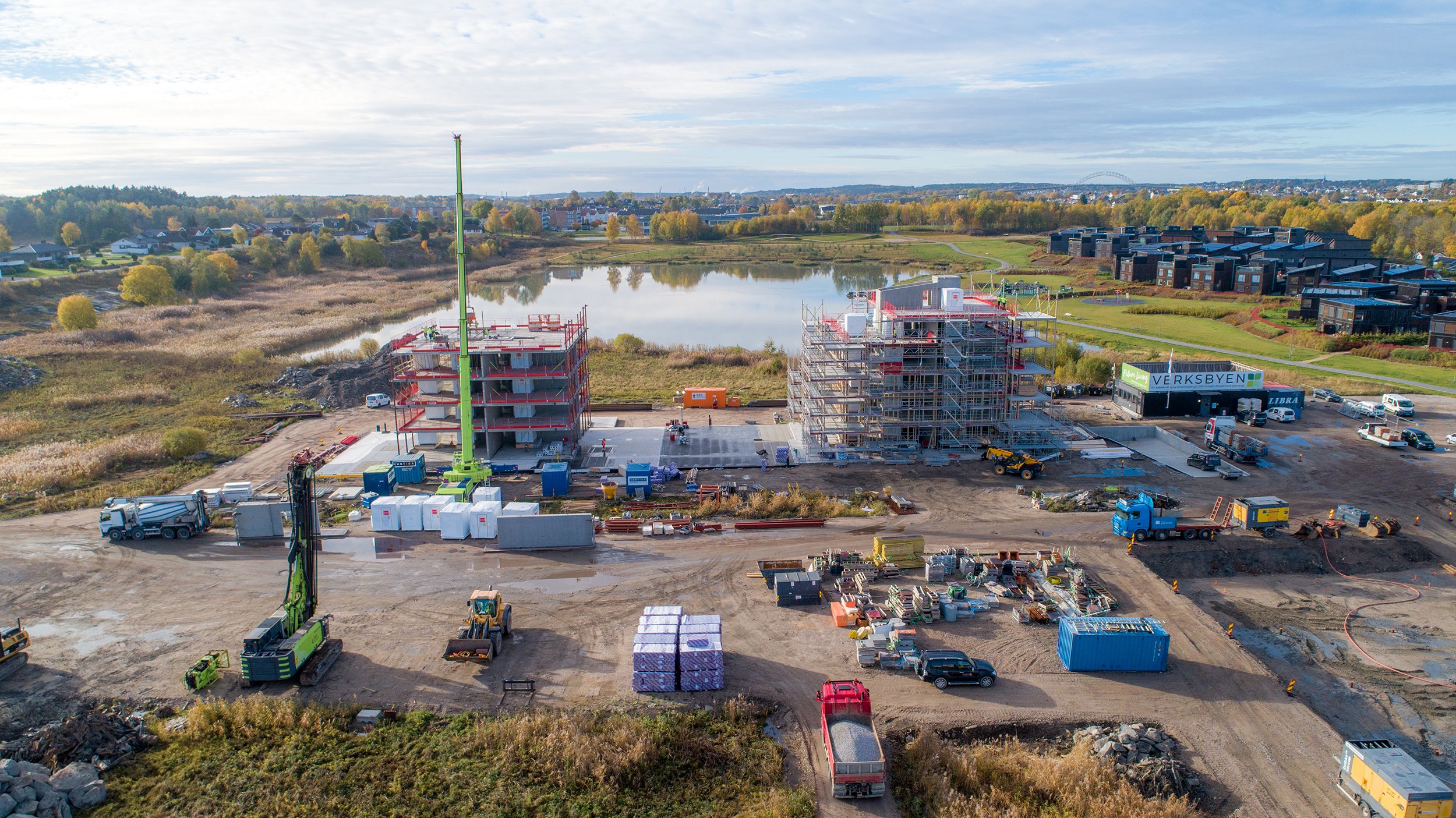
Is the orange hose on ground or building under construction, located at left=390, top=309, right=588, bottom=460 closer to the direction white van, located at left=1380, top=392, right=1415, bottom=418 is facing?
the orange hose on ground

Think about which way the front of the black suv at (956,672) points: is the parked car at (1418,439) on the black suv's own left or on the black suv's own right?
on the black suv's own left

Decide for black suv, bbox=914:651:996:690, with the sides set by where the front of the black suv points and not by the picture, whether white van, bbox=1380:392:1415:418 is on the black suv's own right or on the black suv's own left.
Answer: on the black suv's own left

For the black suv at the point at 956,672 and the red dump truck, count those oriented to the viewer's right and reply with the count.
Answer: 1

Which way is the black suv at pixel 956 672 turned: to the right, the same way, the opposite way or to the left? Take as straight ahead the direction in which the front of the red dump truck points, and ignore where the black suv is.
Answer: to the right

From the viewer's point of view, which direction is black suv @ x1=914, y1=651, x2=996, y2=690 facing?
to the viewer's right

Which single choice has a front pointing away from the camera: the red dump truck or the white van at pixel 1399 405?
the red dump truck

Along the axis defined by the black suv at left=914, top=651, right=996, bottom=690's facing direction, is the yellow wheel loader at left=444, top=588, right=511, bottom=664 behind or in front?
behind

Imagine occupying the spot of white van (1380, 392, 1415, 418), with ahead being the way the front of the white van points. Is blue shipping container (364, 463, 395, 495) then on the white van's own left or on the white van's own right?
on the white van's own right

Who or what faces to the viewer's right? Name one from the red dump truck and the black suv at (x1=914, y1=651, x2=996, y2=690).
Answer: the black suv

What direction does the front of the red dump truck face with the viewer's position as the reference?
facing away from the viewer

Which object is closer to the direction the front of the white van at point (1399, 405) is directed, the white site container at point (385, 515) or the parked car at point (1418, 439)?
the parked car

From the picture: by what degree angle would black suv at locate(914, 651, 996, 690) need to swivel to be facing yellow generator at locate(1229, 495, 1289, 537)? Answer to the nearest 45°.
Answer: approximately 45° to its left

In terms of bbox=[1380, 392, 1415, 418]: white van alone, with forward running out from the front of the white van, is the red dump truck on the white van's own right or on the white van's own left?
on the white van's own right

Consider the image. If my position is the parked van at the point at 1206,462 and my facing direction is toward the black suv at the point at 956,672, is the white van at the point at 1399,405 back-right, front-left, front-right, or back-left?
back-left
